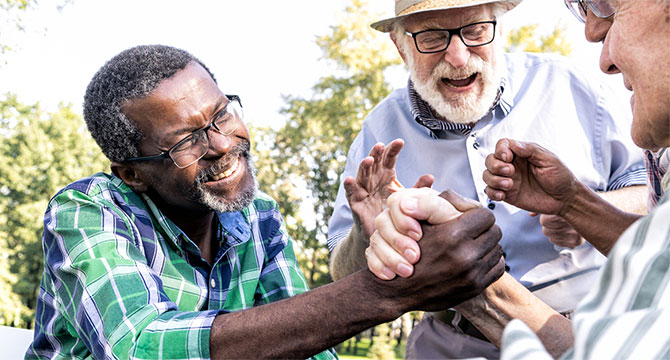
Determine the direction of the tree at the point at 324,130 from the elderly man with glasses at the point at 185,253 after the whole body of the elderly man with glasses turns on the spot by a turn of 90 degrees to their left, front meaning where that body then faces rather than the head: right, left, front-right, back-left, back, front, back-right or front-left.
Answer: front-left

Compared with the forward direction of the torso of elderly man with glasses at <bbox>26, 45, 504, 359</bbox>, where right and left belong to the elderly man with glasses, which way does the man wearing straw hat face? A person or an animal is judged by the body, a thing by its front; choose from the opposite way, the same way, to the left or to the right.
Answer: to the right

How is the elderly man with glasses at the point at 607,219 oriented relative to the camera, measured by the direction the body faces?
to the viewer's left

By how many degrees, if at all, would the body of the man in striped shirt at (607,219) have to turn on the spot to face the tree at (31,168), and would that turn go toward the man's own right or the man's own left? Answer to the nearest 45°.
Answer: approximately 45° to the man's own right

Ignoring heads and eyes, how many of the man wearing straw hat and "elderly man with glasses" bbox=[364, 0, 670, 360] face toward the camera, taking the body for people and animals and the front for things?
1

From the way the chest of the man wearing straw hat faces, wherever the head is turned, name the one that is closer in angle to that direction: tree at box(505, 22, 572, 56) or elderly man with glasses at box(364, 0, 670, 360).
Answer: the elderly man with glasses

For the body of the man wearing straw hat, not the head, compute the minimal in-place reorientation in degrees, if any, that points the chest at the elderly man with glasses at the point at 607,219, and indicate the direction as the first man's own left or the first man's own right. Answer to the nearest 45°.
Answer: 0° — they already face them

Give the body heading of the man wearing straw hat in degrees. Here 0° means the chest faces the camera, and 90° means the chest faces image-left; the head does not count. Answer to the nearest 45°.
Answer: approximately 0°

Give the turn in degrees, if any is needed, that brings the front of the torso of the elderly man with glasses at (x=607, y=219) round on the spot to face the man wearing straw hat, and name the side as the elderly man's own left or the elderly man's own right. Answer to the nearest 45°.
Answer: approximately 90° to the elderly man's own right

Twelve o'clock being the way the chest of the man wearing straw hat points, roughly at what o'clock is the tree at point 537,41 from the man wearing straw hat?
The tree is roughly at 6 o'clock from the man wearing straw hat.

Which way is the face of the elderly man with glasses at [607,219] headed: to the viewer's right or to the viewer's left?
to the viewer's left

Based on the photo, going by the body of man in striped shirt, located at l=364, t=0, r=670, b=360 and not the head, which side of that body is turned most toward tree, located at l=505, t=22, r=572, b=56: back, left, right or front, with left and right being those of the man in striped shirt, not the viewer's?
right

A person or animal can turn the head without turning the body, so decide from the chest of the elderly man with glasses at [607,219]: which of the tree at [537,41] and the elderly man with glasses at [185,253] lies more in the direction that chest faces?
the elderly man with glasses

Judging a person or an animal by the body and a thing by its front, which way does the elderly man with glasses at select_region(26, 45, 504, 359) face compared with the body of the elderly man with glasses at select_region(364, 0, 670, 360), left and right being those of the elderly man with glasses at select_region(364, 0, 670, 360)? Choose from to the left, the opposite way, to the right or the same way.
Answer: the opposite way
